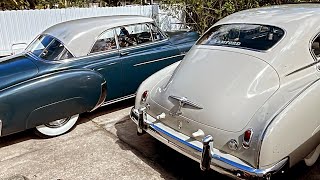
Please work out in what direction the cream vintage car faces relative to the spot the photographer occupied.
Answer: facing away from the viewer and to the right of the viewer
